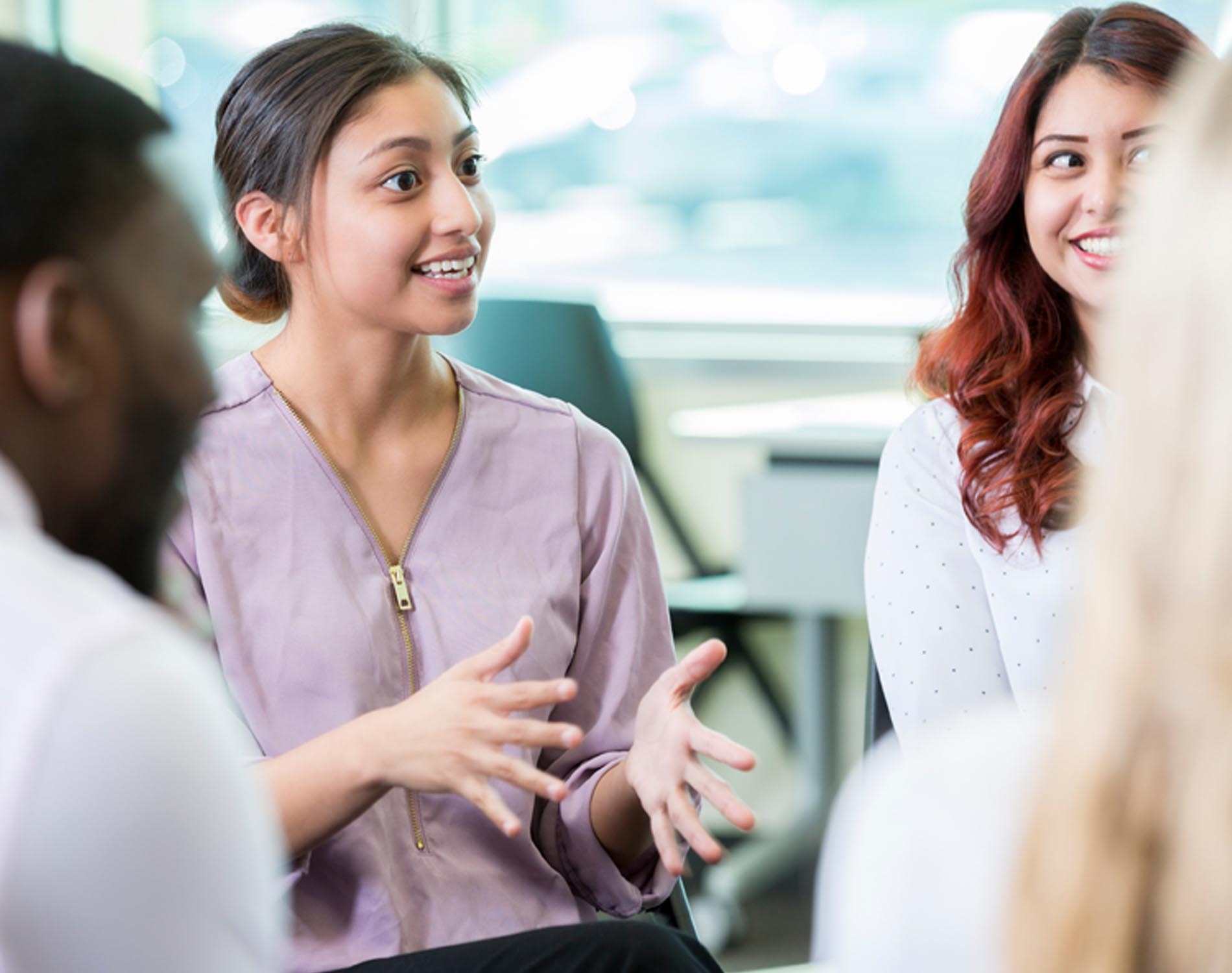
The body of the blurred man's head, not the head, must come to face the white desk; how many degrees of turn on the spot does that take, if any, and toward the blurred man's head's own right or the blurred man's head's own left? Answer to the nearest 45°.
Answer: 0° — they already face it

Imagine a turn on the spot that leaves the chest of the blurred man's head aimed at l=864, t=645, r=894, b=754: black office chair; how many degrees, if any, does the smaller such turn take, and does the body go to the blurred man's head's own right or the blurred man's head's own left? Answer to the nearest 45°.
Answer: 0° — they already face it

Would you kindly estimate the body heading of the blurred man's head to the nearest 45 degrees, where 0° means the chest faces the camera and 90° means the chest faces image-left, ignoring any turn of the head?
approximately 225°

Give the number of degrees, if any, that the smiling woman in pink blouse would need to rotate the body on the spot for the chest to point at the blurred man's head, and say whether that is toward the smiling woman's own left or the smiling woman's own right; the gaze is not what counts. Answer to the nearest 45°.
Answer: approximately 45° to the smiling woman's own right

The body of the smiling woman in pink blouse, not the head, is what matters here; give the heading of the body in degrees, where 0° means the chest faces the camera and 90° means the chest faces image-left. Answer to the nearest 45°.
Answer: approximately 315°
